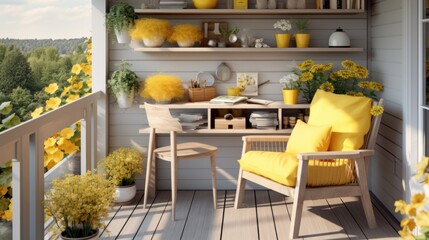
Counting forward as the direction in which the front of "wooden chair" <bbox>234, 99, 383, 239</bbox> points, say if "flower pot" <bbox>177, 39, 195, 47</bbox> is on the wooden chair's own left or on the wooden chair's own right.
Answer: on the wooden chair's own right

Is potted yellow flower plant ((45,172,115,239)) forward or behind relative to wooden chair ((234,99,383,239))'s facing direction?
forward

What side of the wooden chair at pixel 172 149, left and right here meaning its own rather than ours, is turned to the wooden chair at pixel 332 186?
right

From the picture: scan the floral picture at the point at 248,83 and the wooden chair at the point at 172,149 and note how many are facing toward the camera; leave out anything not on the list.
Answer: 1

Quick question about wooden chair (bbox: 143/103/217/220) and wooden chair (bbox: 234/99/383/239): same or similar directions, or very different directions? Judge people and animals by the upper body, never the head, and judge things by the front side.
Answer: very different directions

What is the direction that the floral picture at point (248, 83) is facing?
toward the camera

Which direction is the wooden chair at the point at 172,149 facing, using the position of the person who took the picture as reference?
facing away from the viewer and to the right of the viewer

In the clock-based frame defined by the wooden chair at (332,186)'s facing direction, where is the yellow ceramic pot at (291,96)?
The yellow ceramic pot is roughly at 4 o'clock from the wooden chair.
